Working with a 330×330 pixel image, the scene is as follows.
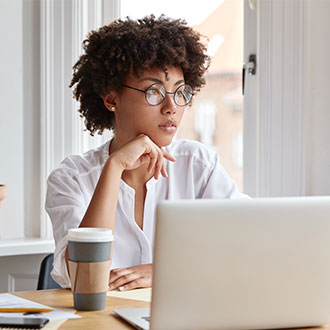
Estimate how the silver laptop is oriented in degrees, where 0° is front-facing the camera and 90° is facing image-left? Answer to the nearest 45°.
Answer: approximately 135°

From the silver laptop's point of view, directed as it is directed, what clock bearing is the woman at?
The woman is roughly at 1 o'clock from the silver laptop.

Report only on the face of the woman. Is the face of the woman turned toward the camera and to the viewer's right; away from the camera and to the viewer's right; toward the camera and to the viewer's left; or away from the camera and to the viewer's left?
toward the camera and to the viewer's right
